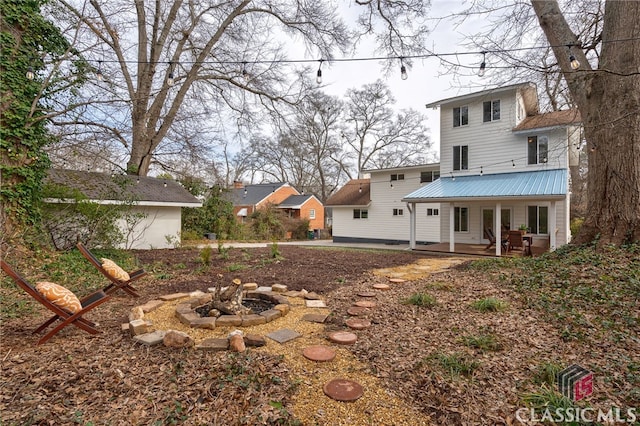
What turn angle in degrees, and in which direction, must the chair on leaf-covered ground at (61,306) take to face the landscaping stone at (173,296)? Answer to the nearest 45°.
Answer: approximately 45° to its left

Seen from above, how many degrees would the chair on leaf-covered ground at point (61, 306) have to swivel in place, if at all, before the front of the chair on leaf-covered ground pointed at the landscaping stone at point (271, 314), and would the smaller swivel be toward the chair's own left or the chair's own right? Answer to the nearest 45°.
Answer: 0° — it already faces it

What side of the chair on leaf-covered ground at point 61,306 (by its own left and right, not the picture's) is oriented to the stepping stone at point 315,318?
front

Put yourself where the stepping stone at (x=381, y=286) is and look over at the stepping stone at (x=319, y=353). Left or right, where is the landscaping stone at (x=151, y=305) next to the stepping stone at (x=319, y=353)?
right

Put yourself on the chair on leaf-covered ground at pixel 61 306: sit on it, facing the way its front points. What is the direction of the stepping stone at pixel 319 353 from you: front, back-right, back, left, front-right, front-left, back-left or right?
front-right

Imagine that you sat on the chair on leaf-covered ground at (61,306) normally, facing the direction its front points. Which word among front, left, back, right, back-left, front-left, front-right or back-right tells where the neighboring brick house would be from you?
front-left

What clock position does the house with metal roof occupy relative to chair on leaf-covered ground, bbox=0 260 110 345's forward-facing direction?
The house with metal roof is roughly at 12 o'clock from the chair on leaf-covered ground.

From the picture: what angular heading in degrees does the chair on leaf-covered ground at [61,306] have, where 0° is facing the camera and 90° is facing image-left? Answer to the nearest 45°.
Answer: approximately 270°

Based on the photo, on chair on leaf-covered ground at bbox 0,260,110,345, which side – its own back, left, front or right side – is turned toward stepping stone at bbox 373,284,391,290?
front

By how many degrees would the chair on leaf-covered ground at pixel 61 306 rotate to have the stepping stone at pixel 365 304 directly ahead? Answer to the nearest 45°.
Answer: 0° — it already faces it

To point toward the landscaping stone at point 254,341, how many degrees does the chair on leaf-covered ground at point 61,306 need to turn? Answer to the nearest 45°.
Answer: approximately 45° to its right

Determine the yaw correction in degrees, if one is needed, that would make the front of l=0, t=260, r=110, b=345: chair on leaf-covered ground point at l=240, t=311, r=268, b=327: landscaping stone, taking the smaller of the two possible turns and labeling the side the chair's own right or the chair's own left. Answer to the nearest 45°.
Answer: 0° — it already faces it

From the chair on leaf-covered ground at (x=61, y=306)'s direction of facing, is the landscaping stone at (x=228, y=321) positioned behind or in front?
in front
